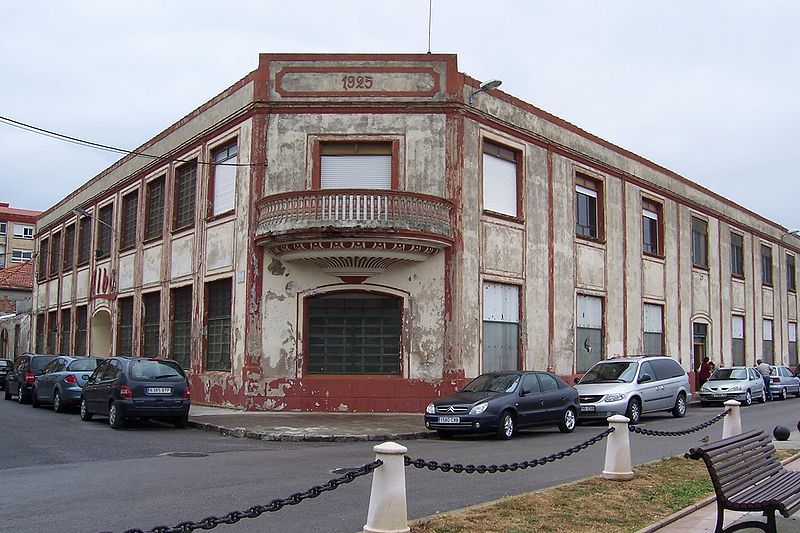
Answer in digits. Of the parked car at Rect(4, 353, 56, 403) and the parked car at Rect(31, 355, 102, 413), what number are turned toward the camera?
0

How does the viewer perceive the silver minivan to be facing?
facing the viewer and to the left of the viewer

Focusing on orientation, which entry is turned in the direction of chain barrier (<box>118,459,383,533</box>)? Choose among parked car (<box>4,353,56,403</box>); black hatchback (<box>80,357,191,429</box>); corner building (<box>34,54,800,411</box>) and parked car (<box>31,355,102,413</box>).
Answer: the corner building

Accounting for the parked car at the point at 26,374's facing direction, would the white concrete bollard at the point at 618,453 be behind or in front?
behind

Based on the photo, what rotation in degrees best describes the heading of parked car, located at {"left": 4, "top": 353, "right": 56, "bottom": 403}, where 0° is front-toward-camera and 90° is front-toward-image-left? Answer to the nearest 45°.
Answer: approximately 135°

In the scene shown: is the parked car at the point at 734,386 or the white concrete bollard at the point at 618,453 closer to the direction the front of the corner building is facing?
the white concrete bollard

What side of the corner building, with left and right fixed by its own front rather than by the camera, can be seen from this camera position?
front

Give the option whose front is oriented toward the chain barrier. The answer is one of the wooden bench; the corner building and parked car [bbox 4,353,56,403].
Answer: the corner building

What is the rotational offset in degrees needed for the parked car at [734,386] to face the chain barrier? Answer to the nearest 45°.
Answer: approximately 45° to its left

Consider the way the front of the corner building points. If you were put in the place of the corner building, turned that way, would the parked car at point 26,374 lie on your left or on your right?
on your right

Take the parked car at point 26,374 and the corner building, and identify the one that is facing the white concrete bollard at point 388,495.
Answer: the corner building

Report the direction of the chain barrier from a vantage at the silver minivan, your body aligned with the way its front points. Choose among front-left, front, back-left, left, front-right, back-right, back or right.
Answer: front-left

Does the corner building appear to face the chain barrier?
yes

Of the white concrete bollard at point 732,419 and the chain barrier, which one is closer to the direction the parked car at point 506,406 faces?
the chain barrier
